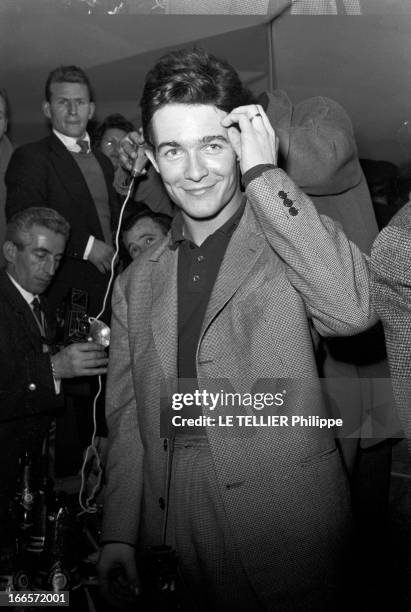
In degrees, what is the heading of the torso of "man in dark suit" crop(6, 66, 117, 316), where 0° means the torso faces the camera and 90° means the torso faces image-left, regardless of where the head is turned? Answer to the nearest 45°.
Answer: approximately 315°

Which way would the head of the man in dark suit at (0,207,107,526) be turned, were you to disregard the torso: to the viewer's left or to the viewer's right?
to the viewer's right

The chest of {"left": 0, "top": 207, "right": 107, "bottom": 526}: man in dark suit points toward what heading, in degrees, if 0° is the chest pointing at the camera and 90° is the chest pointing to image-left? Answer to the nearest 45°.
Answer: approximately 315°
